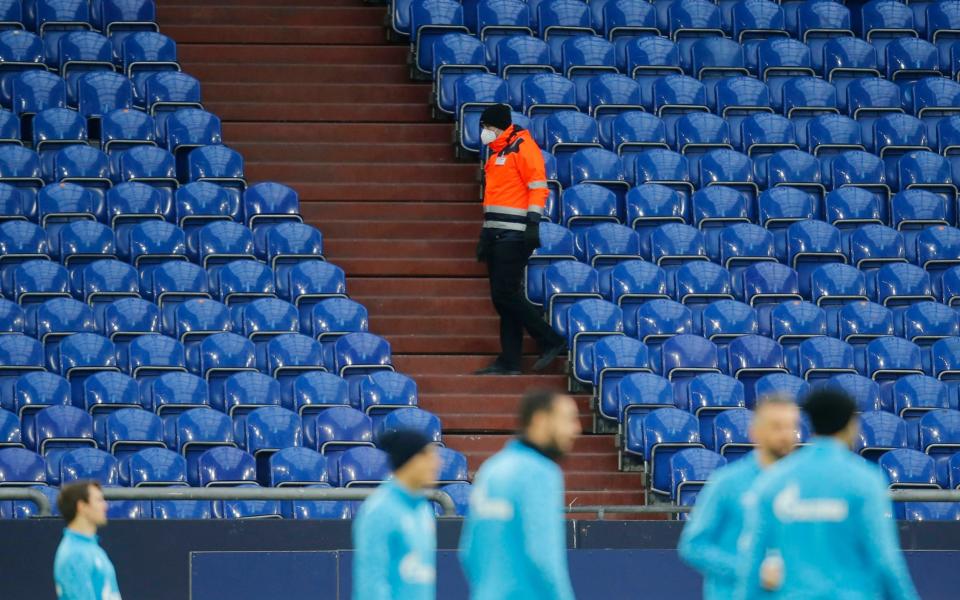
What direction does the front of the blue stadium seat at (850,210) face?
toward the camera

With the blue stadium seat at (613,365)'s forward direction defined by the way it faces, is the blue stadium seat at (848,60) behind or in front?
behind

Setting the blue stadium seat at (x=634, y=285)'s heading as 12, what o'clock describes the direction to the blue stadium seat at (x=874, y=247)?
the blue stadium seat at (x=874, y=247) is roughly at 8 o'clock from the blue stadium seat at (x=634, y=285).

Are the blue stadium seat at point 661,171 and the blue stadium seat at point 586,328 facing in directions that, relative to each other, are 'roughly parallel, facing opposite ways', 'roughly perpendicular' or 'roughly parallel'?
roughly parallel

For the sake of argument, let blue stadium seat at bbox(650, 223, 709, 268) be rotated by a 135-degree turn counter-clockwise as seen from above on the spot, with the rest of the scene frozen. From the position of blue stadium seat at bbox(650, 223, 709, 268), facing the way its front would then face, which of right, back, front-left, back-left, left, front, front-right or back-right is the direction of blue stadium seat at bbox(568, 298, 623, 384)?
back

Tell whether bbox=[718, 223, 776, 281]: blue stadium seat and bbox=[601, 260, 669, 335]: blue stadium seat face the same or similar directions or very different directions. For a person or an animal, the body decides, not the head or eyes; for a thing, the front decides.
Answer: same or similar directions

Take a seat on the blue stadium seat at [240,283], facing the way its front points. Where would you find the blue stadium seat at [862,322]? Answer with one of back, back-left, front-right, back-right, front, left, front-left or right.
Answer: left

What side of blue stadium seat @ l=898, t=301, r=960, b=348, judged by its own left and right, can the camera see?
front

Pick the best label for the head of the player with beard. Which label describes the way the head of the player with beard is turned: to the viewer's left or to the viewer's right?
to the viewer's right

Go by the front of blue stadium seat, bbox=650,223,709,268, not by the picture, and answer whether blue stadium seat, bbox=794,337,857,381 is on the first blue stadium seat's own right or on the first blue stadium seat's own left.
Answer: on the first blue stadium seat's own left

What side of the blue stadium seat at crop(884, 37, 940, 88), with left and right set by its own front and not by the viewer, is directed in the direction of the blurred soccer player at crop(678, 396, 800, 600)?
front

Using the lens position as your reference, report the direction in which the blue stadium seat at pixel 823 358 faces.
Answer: facing the viewer

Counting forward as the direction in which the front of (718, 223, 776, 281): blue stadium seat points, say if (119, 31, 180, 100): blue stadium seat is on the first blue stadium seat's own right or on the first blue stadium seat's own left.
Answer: on the first blue stadium seat's own right

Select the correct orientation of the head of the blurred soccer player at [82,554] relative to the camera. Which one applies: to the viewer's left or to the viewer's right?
to the viewer's right
